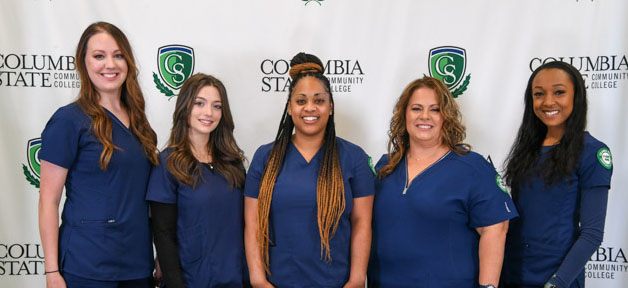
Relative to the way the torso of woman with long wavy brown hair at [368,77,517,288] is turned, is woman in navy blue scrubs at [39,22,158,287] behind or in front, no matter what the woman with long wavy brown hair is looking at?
in front

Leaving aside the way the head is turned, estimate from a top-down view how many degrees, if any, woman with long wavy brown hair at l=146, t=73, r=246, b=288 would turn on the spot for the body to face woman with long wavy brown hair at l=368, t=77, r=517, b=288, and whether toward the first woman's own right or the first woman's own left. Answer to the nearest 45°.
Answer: approximately 45° to the first woman's own left

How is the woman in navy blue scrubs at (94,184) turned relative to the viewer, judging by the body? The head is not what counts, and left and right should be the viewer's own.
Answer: facing the viewer and to the right of the viewer

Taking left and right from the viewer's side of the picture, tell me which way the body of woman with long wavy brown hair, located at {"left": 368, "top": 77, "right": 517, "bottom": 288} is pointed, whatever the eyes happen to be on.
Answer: facing the viewer and to the left of the viewer

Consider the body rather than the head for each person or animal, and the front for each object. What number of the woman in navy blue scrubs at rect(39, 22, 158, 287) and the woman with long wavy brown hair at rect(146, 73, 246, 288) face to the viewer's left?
0

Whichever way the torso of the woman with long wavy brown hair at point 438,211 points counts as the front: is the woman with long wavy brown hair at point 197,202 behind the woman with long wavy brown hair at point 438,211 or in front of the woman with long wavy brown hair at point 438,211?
in front
